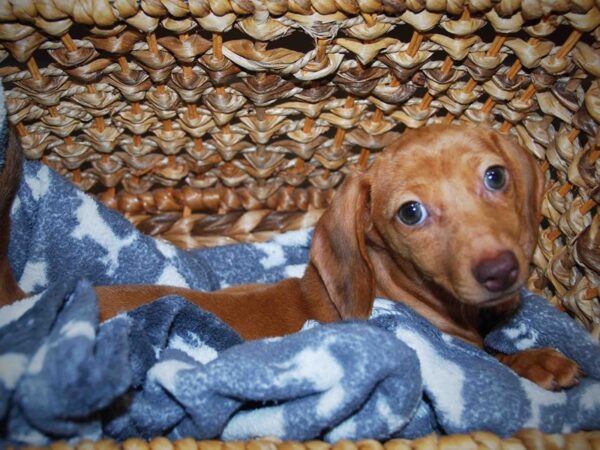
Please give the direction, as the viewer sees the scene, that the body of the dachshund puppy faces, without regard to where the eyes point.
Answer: to the viewer's right
